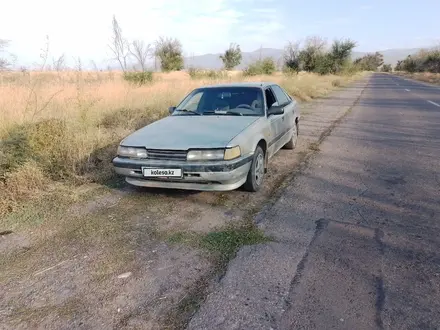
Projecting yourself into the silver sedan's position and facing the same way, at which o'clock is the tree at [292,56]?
The tree is roughly at 5 o'clock from the silver sedan.

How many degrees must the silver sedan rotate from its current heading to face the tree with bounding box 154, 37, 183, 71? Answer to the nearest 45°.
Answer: approximately 135° to its right

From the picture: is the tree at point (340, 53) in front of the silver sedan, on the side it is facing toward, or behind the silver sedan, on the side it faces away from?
behind

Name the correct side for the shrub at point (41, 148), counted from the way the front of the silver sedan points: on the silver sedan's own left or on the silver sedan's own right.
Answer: on the silver sedan's own right

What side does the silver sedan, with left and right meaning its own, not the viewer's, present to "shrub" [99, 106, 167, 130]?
right

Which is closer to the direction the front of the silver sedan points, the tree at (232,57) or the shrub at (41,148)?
the shrub

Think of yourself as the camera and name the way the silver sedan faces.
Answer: facing the viewer and to the left of the viewer
